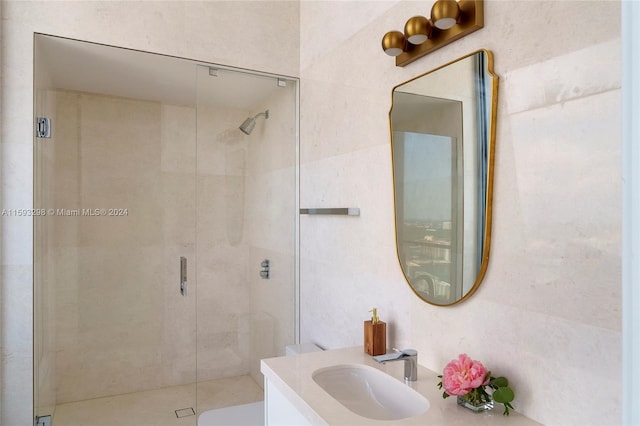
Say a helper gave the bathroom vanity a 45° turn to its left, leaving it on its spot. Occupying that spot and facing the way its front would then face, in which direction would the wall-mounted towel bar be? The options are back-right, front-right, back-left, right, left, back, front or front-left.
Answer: back

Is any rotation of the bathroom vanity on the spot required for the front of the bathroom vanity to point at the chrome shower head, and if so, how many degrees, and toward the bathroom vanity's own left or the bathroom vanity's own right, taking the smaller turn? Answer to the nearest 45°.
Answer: approximately 90° to the bathroom vanity's own right

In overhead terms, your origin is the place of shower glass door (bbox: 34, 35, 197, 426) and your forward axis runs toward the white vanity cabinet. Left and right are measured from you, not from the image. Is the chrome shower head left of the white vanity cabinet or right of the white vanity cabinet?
left

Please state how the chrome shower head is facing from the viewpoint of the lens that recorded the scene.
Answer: facing to the left of the viewer

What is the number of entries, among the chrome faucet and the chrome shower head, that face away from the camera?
0

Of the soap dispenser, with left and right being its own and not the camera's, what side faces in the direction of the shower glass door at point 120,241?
right

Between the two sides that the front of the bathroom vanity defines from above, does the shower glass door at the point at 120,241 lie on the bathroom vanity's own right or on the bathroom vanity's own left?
on the bathroom vanity's own right

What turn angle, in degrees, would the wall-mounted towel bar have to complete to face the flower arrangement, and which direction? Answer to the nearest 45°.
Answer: approximately 45° to its left

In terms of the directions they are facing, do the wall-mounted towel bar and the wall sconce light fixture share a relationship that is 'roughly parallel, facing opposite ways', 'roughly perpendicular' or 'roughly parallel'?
roughly parallel

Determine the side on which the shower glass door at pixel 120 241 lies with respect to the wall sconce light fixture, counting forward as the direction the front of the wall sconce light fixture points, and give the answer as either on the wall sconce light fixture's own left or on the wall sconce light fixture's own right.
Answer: on the wall sconce light fixture's own right

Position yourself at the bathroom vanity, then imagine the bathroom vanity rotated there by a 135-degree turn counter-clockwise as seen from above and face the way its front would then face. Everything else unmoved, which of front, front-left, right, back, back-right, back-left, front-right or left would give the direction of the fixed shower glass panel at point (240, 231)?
back-left

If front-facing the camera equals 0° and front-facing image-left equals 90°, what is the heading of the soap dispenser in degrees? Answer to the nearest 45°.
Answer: approximately 45°

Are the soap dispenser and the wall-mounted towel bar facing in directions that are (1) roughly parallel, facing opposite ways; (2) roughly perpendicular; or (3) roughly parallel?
roughly parallel

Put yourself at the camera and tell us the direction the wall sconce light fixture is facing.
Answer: facing the viewer and to the left of the viewer

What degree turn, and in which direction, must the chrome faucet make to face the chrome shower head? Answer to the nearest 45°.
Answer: approximately 90° to its right

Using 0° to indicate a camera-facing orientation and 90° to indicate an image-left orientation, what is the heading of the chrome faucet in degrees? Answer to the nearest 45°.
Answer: approximately 45°

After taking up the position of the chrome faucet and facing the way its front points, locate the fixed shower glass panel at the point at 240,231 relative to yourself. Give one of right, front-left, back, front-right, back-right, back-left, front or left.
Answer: right

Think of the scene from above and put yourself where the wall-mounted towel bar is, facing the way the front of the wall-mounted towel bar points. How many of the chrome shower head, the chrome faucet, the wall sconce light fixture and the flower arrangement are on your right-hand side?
1
